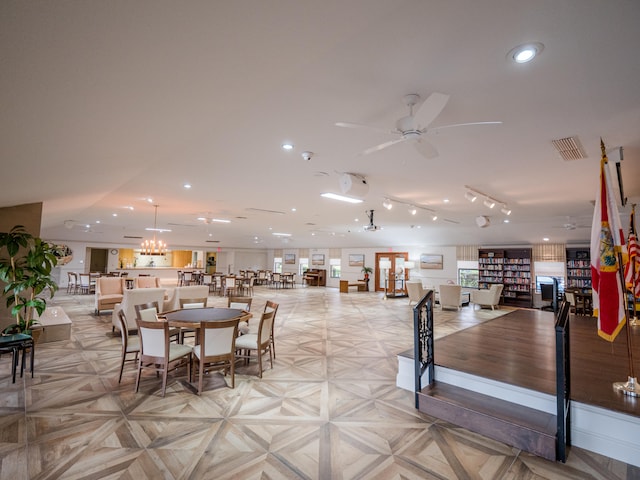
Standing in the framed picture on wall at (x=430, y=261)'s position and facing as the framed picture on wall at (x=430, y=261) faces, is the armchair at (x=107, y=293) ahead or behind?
ahead

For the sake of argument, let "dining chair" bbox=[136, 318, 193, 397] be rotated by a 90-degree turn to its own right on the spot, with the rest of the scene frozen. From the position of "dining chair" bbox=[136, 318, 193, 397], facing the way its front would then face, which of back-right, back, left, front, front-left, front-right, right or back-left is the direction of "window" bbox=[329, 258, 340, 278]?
left

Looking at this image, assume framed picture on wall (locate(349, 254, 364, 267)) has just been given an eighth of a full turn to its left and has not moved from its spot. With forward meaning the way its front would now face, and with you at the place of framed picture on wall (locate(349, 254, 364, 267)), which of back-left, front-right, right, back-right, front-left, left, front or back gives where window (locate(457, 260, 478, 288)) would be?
front

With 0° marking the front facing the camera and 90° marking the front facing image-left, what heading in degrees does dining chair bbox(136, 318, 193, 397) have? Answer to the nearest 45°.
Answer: approximately 225°

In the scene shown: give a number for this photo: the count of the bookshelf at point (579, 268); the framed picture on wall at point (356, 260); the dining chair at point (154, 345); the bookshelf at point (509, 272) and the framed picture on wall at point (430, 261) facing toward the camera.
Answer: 4

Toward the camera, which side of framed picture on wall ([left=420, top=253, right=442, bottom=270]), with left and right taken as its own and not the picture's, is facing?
front

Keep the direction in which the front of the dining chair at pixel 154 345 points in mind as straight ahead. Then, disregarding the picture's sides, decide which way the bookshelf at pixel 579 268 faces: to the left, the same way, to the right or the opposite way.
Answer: the opposite way

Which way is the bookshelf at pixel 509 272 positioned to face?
toward the camera

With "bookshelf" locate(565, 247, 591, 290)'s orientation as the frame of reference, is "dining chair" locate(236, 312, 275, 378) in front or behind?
in front

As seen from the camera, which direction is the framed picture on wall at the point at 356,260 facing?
toward the camera

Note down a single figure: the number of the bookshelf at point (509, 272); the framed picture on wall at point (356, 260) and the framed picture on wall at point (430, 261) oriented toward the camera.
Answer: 3

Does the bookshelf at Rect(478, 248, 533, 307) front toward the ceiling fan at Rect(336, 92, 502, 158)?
yes

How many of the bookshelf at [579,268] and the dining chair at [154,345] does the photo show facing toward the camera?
1

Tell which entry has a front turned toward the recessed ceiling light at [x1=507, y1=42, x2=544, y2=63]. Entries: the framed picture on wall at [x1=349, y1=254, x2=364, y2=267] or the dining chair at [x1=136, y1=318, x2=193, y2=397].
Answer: the framed picture on wall
